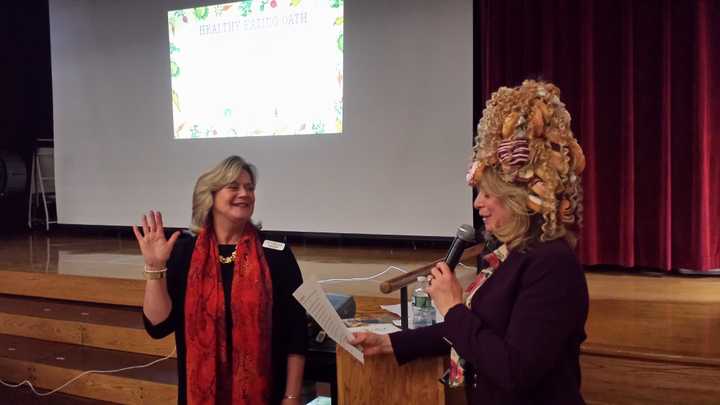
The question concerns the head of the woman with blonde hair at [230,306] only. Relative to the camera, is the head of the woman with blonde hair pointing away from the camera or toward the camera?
toward the camera

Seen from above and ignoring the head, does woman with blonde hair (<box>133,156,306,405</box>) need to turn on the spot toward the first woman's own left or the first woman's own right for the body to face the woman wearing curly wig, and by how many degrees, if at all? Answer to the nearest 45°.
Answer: approximately 45° to the first woman's own left

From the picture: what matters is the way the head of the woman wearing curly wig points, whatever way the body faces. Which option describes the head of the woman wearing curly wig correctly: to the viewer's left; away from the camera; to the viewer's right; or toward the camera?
to the viewer's left

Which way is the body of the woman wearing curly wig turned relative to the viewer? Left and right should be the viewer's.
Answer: facing to the left of the viewer

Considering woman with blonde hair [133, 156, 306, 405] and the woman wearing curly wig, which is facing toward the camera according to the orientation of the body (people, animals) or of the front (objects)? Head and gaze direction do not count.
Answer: the woman with blonde hair

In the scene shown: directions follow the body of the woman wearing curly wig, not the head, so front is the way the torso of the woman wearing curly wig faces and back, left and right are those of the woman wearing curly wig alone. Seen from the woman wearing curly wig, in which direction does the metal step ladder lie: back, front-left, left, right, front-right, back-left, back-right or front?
front-right

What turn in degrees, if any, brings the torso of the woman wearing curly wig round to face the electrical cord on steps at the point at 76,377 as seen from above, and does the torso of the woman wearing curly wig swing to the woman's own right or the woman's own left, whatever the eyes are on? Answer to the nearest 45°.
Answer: approximately 45° to the woman's own right

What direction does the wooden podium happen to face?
toward the camera
